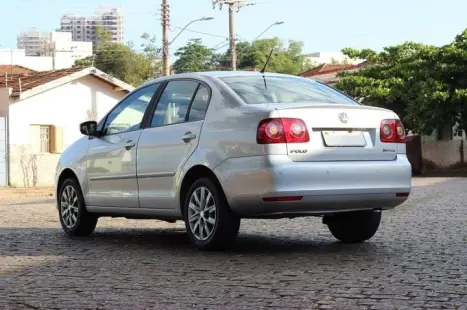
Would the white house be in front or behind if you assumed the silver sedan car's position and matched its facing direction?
in front

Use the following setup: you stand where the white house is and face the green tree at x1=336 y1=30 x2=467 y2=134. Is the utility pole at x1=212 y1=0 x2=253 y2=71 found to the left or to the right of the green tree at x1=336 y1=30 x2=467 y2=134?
left

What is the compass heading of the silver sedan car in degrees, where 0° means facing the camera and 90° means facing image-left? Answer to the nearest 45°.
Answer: approximately 135°

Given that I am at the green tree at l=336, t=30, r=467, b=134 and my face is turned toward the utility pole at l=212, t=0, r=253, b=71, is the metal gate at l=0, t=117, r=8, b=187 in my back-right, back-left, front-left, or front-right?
front-left

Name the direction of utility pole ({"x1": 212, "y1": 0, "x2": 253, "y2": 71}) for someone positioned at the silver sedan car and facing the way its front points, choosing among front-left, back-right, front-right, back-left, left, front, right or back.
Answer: front-right

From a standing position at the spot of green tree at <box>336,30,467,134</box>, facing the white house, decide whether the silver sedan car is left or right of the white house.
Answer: left

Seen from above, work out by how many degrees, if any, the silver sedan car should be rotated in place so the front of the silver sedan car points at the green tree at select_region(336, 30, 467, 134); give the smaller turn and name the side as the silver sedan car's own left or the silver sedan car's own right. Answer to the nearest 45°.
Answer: approximately 45° to the silver sedan car's own right

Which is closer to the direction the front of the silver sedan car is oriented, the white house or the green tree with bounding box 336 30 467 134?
the white house
